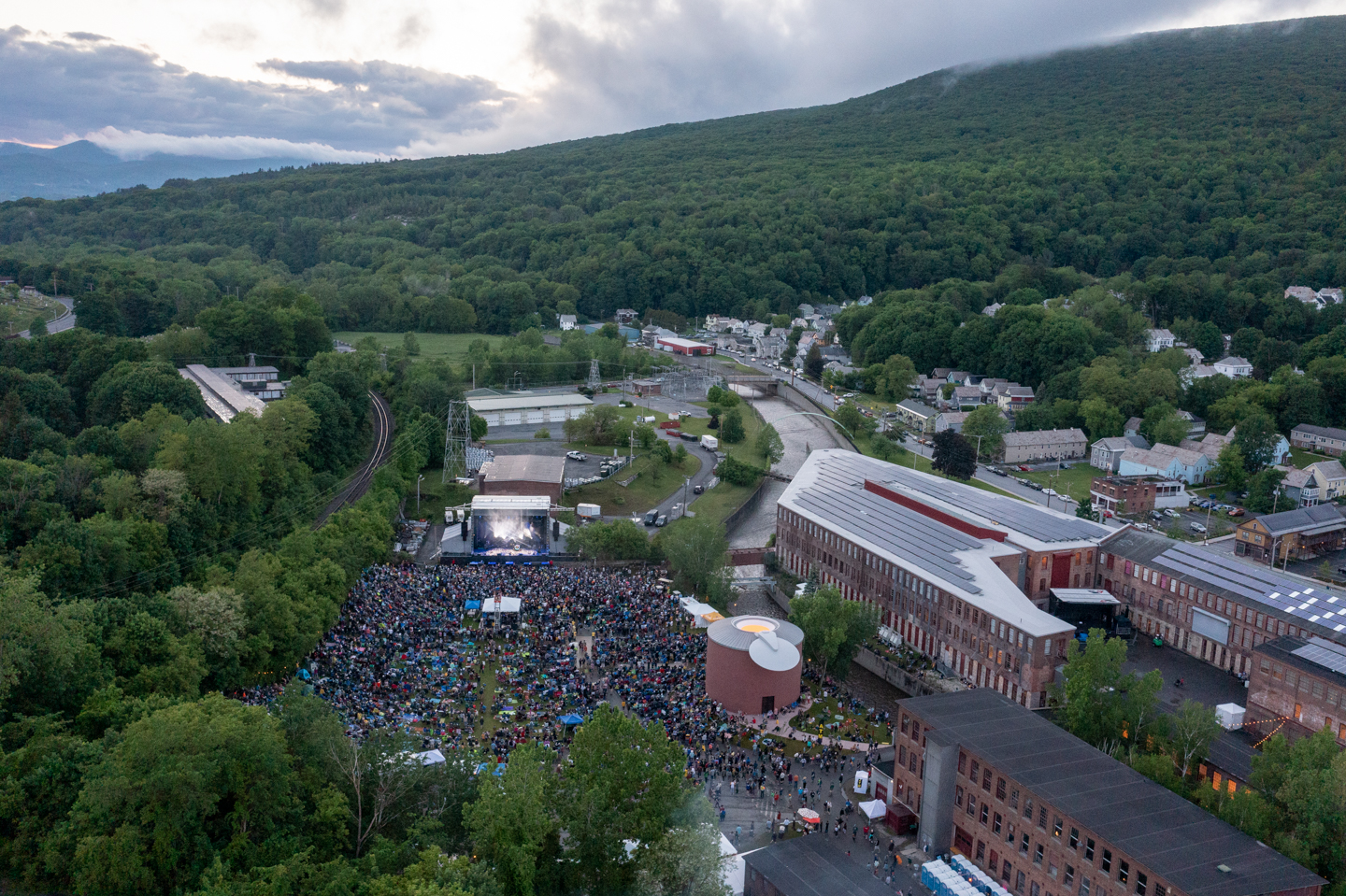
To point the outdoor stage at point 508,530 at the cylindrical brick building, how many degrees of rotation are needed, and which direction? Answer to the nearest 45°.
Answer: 0° — it already faces it

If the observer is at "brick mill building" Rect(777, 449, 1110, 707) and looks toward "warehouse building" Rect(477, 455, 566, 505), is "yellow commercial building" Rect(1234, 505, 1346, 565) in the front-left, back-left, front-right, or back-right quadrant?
back-right

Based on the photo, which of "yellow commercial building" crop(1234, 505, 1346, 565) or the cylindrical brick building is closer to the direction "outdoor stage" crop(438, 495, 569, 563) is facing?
the cylindrical brick building

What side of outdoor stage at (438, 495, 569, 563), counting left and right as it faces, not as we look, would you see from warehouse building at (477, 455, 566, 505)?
back

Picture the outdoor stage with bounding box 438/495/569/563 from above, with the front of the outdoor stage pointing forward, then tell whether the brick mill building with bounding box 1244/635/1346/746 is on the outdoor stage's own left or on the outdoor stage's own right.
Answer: on the outdoor stage's own left

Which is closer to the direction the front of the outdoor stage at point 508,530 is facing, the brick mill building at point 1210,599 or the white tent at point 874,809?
the white tent

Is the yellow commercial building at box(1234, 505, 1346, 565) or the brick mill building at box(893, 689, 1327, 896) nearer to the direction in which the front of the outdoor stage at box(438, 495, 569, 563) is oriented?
the brick mill building

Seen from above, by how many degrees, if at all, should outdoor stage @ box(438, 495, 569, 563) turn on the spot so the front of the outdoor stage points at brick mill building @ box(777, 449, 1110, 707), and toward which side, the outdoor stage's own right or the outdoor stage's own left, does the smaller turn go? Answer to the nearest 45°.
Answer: approximately 45° to the outdoor stage's own left
